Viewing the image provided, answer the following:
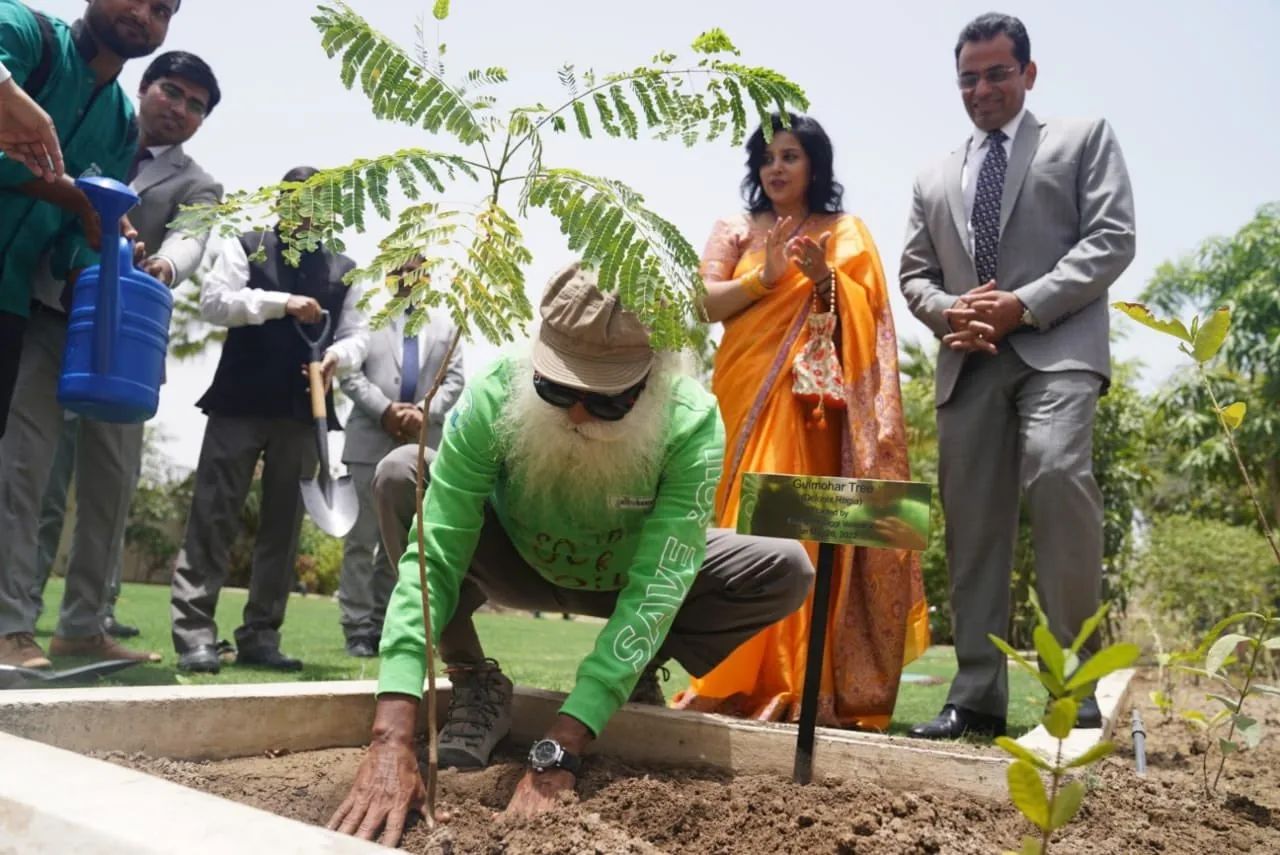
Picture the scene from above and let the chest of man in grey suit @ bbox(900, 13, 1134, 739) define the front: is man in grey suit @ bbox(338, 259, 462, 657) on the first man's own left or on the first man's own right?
on the first man's own right

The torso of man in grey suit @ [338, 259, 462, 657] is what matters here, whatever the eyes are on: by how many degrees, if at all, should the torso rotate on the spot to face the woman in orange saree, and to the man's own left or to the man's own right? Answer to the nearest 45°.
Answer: approximately 45° to the man's own left

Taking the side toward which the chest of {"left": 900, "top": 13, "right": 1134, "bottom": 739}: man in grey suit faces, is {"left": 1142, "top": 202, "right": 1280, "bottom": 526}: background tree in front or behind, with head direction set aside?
behind

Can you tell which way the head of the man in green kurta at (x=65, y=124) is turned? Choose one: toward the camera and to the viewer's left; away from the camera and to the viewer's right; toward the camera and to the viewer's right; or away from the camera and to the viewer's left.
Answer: toward the camera and to the viewer's right

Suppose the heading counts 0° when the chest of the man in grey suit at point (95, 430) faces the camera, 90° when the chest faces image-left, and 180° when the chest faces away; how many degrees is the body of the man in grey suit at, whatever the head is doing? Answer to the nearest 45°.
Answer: approximately 315°

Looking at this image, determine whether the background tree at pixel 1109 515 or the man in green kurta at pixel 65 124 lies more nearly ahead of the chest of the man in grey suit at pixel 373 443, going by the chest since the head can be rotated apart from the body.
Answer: the man in green kurta

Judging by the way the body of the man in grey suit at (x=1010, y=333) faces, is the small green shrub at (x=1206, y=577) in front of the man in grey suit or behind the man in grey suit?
behind
